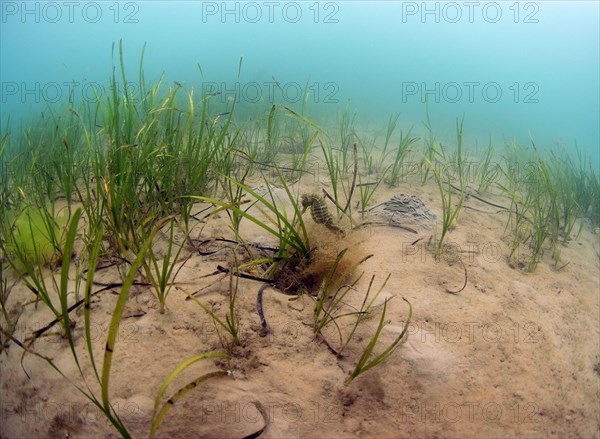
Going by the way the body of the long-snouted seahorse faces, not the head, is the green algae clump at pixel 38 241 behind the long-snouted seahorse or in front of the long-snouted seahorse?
in front

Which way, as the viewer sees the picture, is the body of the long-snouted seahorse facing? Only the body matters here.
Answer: to the viewer's left
